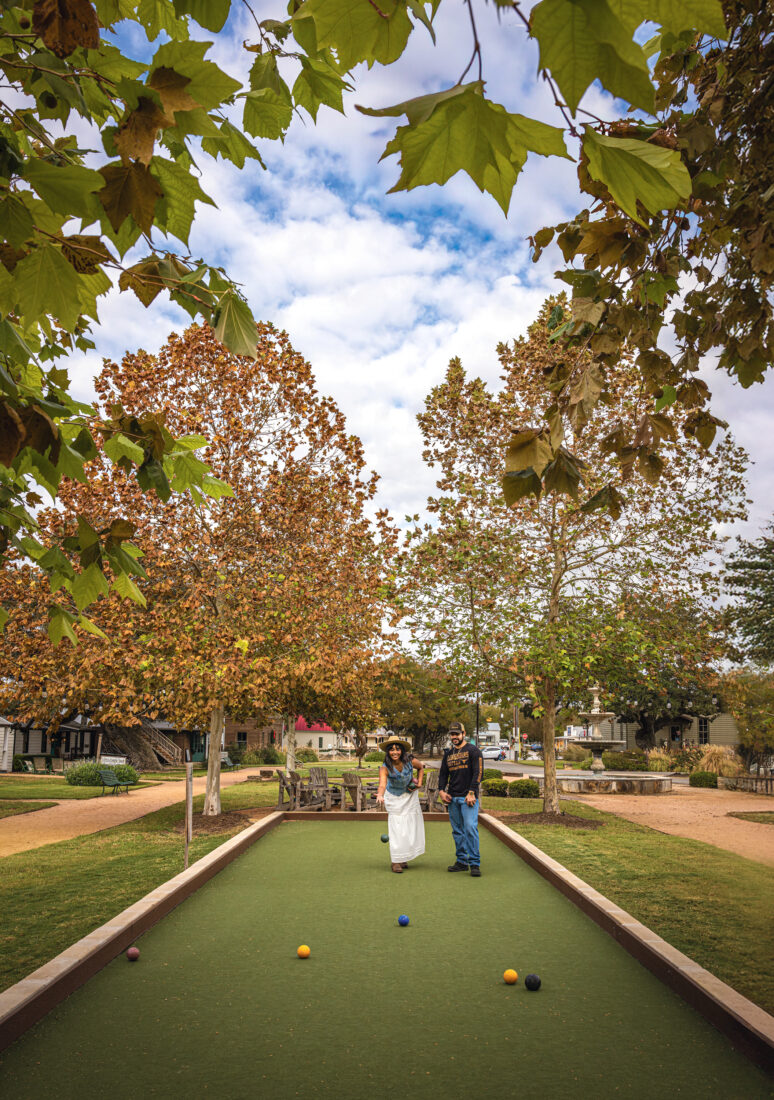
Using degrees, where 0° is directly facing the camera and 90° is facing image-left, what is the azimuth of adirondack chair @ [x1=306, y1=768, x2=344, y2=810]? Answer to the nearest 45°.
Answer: approximately 315°

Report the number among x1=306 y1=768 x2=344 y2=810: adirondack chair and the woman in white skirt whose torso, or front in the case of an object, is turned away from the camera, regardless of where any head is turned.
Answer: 0

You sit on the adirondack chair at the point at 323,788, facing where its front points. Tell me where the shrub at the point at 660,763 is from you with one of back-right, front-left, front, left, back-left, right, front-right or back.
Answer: left

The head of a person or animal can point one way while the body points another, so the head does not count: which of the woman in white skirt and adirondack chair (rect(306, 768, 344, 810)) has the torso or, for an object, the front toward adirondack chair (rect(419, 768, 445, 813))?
adirondack chair (rect(306, 768, 344, 810))

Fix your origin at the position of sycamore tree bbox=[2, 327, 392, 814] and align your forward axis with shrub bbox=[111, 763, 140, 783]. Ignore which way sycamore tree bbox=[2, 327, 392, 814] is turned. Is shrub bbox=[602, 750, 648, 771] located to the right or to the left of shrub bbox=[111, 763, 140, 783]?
right

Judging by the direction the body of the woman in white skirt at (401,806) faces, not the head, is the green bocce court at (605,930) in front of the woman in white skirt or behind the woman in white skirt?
in front

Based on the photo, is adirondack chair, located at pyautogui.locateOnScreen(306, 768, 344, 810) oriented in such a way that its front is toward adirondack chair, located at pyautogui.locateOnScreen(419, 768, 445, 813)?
no

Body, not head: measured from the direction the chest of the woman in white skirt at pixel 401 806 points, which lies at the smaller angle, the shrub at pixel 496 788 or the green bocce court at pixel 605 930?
the green bocce court

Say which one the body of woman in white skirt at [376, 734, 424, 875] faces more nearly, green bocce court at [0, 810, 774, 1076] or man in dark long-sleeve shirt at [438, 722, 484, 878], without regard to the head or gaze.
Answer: the green bocce court

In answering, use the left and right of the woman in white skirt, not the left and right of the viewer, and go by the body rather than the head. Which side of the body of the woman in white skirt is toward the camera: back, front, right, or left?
front

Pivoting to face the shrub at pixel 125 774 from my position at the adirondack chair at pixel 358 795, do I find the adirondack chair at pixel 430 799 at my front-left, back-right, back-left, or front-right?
back-right

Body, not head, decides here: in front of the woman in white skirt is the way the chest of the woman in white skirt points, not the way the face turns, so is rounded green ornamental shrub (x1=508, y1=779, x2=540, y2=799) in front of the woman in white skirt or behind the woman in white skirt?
behind

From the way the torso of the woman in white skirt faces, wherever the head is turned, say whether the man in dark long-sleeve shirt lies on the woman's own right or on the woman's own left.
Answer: on the woman's own left

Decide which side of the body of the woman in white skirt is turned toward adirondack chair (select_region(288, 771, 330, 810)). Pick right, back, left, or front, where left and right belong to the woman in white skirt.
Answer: back

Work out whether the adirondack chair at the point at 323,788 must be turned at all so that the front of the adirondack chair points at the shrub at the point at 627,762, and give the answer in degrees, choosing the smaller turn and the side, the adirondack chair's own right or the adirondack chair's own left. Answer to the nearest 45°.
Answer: approximately 90° to the adirondack chair's own left
